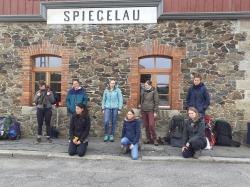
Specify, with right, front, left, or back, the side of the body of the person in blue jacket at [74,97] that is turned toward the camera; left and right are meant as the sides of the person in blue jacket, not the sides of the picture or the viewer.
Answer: front

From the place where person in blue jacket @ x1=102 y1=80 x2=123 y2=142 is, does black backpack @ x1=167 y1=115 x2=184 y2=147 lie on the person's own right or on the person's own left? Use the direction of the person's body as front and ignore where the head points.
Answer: on the person's own left

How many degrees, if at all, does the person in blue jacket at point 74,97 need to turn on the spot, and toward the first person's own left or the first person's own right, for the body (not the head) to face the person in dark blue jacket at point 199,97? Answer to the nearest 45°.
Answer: approximately 90° to the first person's own left

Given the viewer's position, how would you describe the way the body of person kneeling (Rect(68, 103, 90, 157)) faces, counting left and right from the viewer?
facing the viewer and to the left of the viewer

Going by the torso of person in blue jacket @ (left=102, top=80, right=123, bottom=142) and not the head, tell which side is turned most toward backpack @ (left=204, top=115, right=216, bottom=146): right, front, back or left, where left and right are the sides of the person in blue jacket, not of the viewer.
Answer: left

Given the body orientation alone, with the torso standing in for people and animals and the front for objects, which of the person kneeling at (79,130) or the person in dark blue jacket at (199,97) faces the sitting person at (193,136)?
the person in dark blue jacket

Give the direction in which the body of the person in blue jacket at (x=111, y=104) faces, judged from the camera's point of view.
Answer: toward the camera

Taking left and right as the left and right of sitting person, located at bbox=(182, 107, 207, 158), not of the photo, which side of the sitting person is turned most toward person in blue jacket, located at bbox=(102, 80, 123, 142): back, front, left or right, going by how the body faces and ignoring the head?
right

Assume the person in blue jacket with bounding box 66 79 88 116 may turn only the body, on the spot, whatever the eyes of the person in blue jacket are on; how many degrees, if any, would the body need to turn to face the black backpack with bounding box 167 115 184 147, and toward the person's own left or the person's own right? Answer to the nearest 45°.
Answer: approximately 90° to the person's own left

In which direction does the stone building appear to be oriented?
toward the camera
